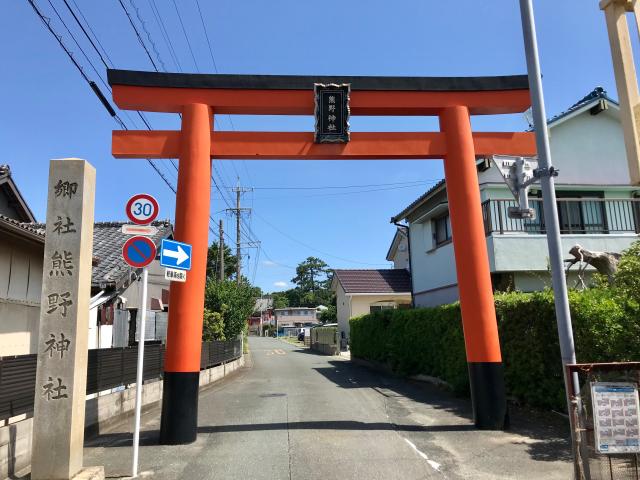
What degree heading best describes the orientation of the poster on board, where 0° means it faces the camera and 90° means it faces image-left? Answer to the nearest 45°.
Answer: approximately 0°

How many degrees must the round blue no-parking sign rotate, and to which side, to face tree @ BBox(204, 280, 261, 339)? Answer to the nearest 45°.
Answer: approximately 180°

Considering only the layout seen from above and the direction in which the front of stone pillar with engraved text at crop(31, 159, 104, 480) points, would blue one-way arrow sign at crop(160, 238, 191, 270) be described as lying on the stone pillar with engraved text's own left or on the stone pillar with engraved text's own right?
on the stone pillar with engraved text's own left

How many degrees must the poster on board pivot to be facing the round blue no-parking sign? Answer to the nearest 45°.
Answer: approximately 90° to its right

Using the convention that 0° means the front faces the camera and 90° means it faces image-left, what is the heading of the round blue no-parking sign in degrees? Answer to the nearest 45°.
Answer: approximately 0°
